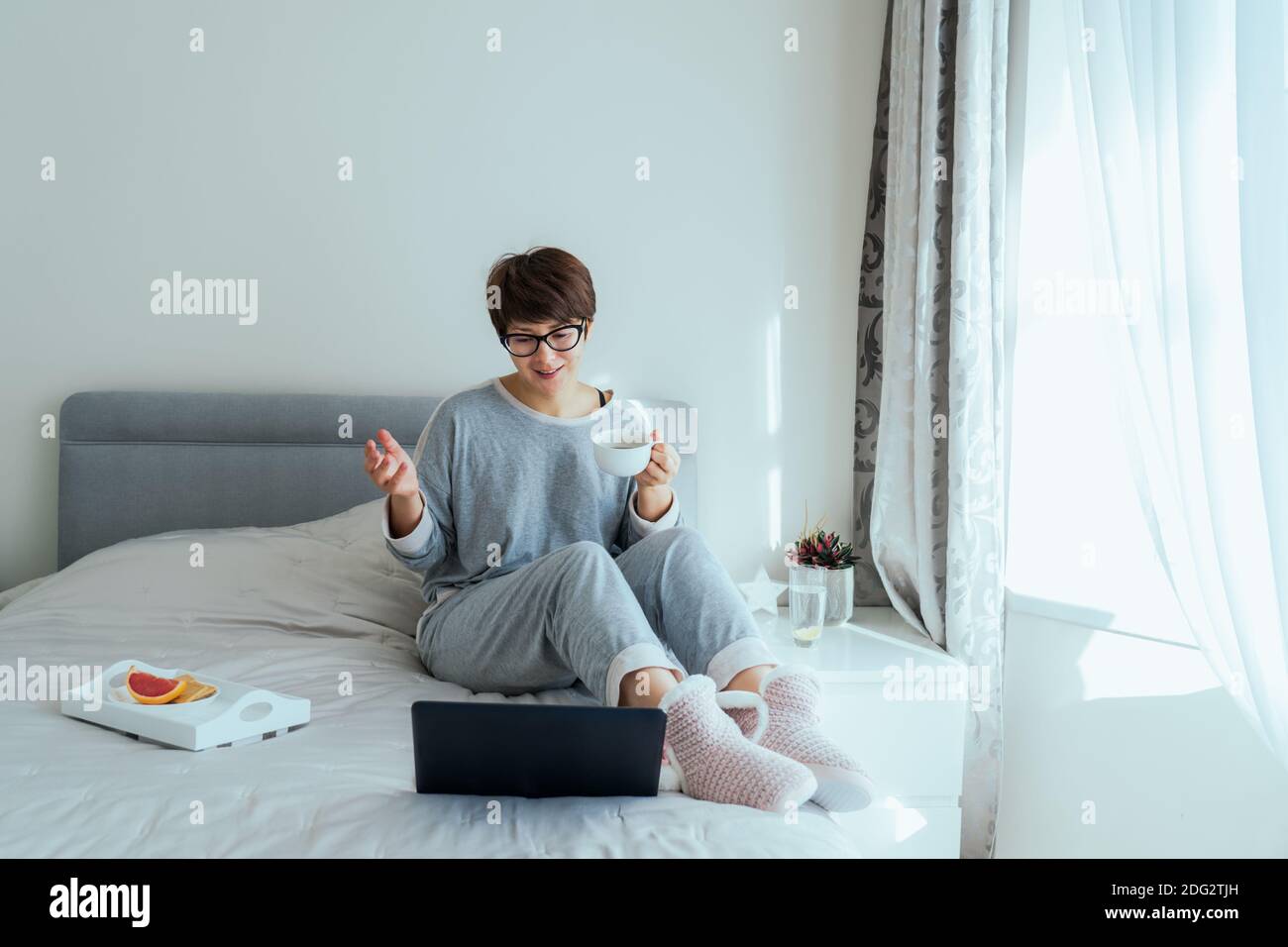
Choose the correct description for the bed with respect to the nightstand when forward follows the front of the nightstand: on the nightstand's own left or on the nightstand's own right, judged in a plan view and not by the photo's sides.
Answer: on the nightstand's own right

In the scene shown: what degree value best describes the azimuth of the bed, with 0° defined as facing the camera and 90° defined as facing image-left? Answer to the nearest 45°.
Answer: approximately 0°

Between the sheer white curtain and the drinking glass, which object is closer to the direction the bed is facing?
the sheer white curtain

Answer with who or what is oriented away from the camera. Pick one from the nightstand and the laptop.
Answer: the laptop

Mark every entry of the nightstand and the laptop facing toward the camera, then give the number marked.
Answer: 1

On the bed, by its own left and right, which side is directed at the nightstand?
left

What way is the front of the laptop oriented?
away from the camera
